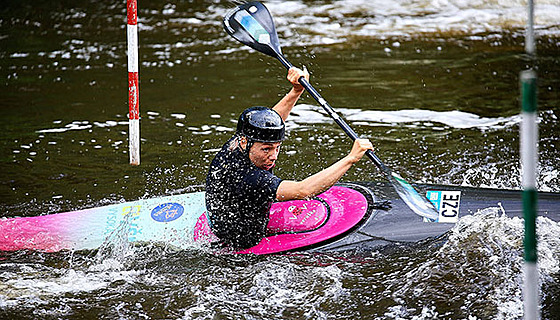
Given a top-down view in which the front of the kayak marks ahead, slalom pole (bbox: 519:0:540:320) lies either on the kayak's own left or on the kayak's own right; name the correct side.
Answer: on the kayak's own right

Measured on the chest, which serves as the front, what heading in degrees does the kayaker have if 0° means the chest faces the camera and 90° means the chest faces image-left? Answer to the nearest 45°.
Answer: approximately 270°

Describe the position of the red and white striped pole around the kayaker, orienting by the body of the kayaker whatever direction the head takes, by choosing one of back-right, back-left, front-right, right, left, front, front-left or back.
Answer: back-left

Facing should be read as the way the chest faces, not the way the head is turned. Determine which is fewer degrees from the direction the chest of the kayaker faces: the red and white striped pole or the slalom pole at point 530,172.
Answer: the slalom pole

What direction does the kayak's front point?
to the viewer's right

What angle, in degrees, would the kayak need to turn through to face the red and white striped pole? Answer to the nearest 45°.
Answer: approximately 135° to its left
